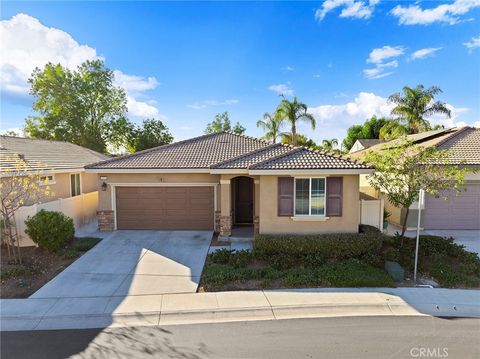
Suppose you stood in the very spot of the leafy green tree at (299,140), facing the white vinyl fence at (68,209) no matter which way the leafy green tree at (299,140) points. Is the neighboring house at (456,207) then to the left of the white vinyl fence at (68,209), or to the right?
left

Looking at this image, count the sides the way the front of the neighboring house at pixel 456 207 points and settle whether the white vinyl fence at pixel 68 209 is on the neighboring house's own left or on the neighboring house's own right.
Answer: on the neighboring house's own right

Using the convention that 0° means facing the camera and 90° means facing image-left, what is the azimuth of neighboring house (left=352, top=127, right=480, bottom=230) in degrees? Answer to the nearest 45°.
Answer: approximately 0°

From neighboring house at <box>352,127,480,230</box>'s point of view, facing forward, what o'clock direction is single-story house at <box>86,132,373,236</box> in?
The single-story house is roughly at 2 o'clock from the neighboring house.

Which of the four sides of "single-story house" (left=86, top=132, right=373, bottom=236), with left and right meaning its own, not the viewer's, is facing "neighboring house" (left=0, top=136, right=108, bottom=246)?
right

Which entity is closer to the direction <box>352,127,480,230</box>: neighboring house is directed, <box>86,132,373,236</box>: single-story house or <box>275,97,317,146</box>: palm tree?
the single-story house

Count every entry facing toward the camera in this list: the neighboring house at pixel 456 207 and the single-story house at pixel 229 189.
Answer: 2

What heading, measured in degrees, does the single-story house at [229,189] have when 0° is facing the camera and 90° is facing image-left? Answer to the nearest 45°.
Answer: approximately 0°

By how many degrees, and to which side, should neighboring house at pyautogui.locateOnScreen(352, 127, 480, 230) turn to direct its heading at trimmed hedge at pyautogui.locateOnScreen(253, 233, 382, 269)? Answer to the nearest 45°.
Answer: approximately 45° to its right

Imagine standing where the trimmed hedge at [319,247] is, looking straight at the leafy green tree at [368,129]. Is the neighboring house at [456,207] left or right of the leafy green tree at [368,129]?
right

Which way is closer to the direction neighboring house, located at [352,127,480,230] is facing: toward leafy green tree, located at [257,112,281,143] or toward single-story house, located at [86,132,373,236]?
the single-story house

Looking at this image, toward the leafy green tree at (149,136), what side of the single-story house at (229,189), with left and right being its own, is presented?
back

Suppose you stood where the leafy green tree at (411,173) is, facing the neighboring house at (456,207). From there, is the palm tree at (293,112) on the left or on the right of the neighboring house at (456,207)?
left

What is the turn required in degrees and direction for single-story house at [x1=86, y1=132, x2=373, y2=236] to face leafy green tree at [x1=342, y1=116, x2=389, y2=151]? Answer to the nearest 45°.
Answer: approximately 135° to its left
